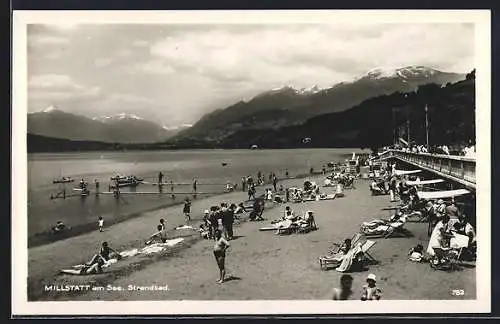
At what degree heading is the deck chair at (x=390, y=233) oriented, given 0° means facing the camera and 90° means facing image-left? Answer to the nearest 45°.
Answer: approximately 90°

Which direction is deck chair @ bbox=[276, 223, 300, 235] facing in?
to the viewer's left

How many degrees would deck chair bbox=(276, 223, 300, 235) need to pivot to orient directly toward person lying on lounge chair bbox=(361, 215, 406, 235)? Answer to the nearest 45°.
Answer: approximately 180°
